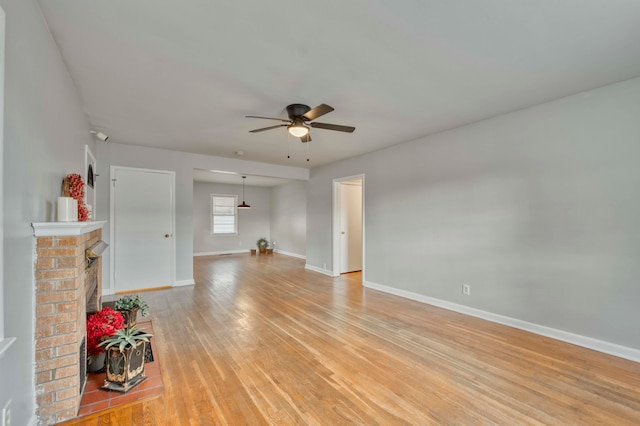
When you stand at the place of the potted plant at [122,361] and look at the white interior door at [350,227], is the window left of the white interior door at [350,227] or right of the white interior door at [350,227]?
left

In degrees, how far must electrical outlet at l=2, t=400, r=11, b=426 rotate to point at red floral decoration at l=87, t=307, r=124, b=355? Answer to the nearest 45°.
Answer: approximately 90° to its left

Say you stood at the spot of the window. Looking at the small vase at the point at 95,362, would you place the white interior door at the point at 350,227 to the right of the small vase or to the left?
left

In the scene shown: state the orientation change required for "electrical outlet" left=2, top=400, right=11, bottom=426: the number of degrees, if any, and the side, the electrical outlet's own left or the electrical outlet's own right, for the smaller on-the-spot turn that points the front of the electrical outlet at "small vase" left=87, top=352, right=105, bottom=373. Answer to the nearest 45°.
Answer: approximately 90° to the electrical outlet's own left
